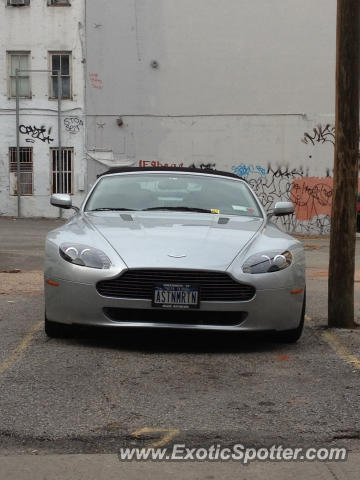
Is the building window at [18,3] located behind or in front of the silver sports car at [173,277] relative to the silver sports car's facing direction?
behind

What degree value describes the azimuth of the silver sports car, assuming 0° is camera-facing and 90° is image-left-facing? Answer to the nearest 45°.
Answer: approximately 0°

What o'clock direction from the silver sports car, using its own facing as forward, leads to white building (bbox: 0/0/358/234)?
The white building is roughly at 6 o'clock from the silver sports car.

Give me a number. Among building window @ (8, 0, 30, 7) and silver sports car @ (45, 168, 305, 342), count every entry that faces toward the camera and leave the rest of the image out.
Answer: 2

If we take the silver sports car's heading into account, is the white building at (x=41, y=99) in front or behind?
behind
